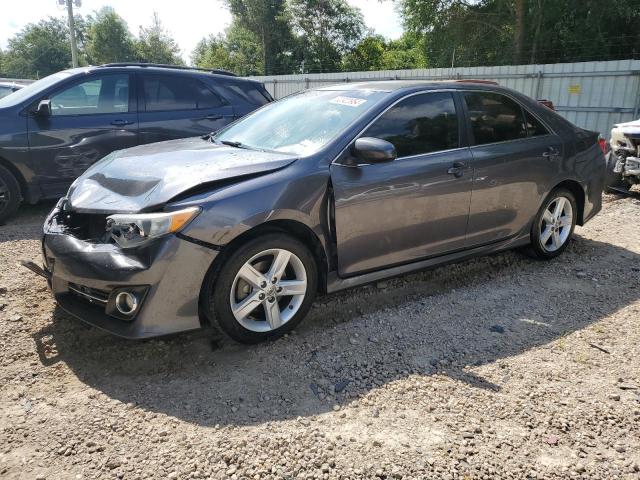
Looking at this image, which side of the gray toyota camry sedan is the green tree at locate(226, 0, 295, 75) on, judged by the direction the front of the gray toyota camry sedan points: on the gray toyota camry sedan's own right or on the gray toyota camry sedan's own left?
on the gray toyota camry sedan's own right

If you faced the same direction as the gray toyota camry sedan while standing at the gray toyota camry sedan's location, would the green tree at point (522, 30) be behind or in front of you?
behind

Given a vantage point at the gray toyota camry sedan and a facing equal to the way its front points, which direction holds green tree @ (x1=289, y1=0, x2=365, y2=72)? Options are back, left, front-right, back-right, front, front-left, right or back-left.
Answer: back-right

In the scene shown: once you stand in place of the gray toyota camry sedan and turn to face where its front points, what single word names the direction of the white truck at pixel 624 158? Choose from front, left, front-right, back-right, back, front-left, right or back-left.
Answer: back

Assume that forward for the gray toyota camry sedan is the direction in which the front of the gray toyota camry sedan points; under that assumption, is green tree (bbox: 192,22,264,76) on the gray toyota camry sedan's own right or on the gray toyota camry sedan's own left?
on the gray toyota camry sedan's own right

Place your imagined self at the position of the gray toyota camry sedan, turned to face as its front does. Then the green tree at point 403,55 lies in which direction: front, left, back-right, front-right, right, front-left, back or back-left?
back-right

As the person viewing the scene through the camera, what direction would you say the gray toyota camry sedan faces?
facing the viewer and to the left of the viewer
